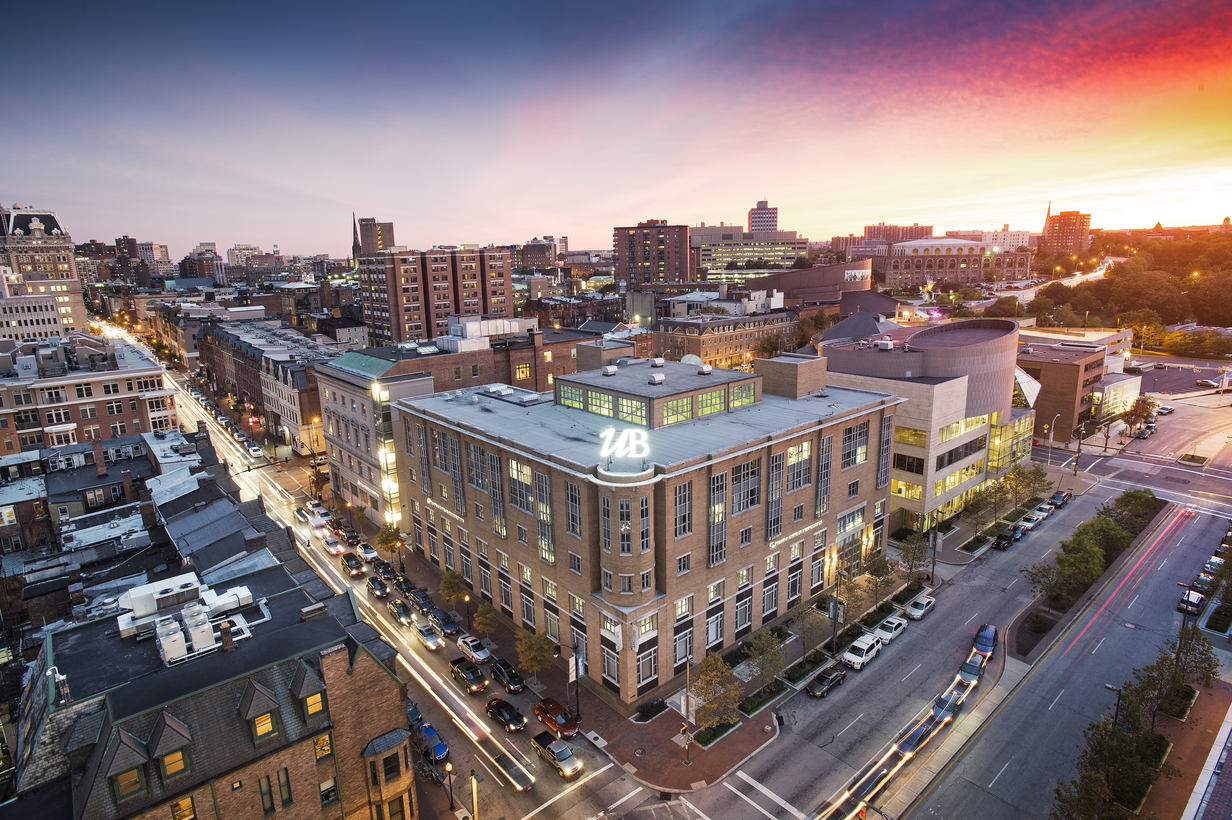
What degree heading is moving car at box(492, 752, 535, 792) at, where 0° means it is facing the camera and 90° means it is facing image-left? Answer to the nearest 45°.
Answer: approximately 315°

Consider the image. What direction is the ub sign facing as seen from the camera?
toward the camera

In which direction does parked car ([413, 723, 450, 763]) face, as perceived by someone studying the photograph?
facing the viewer and to the right of the viewer

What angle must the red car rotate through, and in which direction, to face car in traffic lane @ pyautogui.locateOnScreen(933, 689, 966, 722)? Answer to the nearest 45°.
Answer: approximately 45° to its left

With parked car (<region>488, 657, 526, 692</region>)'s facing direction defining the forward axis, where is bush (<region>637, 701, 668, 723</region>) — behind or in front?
in front

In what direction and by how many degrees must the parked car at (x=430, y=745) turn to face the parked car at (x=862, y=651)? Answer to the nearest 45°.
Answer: approximately 45° to its left
